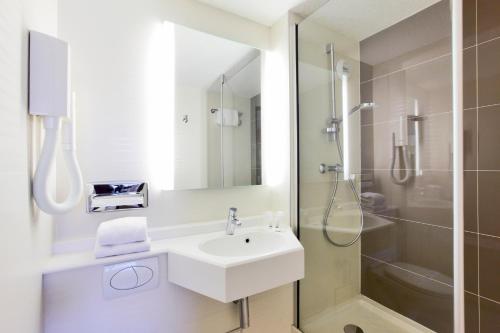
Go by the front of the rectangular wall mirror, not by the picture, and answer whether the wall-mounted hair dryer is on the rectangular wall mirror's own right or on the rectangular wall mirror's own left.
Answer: on the rectangular wall mirror's own right

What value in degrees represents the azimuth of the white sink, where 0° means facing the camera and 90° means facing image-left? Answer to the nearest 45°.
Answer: approximately 315°

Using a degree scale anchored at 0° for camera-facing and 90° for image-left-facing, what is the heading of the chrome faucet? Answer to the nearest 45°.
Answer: approximately 315°

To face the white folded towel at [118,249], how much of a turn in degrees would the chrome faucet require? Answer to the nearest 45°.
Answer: approximately 90° to its right

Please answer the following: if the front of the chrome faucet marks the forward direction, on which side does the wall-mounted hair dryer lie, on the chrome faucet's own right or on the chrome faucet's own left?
on the chrome faucet's own right
